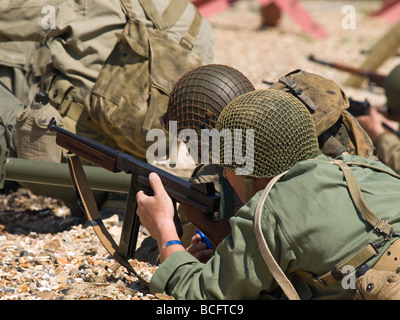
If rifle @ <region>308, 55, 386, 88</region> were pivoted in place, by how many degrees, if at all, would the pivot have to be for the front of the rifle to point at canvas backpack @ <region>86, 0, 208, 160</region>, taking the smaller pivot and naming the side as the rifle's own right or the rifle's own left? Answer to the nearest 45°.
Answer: approximately 90° to the rifle's own left

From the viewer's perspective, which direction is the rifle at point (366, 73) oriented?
to the viewer's left
